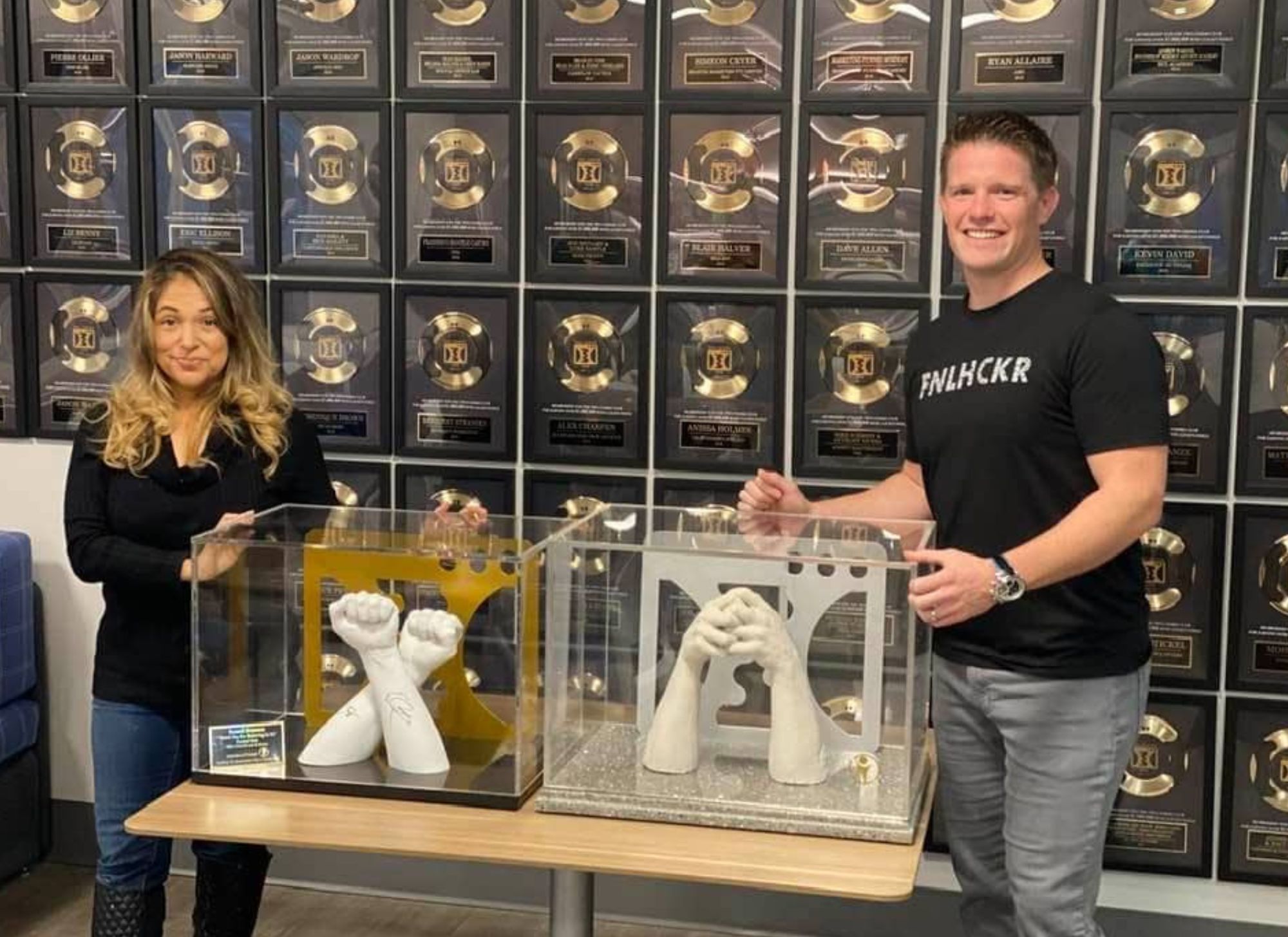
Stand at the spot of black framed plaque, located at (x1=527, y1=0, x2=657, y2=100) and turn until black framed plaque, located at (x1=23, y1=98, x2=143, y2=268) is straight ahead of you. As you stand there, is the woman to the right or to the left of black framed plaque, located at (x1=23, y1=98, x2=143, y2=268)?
left

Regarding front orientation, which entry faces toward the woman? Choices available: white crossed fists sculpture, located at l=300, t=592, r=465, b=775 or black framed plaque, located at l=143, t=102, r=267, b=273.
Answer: the black framed plaque

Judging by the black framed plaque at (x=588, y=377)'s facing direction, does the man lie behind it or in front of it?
in front

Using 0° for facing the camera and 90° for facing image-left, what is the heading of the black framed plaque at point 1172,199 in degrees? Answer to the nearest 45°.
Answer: approximately 0°

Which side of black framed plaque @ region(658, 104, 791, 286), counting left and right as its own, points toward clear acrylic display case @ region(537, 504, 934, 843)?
front

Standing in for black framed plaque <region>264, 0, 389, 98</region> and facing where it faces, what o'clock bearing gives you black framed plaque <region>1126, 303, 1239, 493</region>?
black framed plaque <region>1126, 303, 1239, 493</region> is roughly at 10 o'clock from black framed plaque <region>264, 0, 389, 98</region>.

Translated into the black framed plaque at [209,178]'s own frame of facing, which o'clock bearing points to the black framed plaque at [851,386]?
the black framed plaque at [851,386] is roughly at 10 o'clock from the black framed plaque at [209,178].

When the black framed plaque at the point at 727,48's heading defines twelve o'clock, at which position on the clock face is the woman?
The woman is roughly at 2 o'clock from the black framed plaque.
